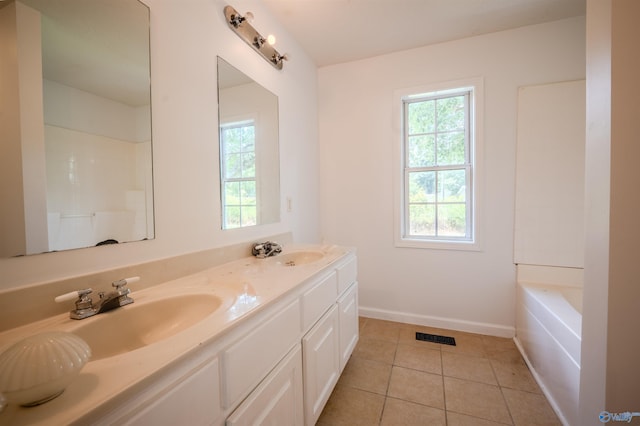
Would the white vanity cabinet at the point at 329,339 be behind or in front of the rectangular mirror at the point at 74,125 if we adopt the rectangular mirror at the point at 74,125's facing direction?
in front

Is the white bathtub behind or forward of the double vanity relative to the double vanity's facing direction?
forward

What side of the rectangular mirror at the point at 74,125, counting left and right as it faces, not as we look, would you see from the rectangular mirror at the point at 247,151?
left

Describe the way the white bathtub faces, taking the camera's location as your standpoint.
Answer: facing to the left of the viewer

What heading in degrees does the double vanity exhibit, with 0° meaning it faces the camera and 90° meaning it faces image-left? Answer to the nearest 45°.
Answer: approximately 315°

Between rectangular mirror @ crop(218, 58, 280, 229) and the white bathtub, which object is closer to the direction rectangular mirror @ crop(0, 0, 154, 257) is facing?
the white bathtub

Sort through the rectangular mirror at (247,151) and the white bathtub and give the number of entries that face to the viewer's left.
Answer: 1

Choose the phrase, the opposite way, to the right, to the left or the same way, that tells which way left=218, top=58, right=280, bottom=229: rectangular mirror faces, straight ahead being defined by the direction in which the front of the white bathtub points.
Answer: the opposite way

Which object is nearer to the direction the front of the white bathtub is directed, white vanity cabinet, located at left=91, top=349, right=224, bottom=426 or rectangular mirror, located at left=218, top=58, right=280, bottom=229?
the rectangular mirror

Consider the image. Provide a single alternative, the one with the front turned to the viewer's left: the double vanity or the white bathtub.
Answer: the white bathtub

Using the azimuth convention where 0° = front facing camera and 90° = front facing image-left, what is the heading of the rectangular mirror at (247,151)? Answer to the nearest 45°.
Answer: approximately 315°
